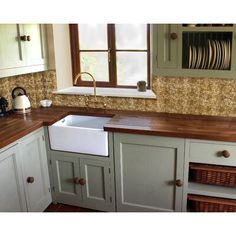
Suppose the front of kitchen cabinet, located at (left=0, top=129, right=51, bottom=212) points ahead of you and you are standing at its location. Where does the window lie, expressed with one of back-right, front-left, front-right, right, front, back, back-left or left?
left

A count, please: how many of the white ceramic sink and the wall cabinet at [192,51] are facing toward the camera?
2

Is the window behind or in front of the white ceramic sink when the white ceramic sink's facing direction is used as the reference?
behind

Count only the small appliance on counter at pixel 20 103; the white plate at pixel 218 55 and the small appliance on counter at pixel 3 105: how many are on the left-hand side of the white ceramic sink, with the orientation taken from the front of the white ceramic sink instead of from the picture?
1

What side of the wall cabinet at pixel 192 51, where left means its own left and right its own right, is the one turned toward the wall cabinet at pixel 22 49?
right

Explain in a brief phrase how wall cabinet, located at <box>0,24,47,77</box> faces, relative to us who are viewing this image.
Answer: facing the viewer and to the right of the viewer

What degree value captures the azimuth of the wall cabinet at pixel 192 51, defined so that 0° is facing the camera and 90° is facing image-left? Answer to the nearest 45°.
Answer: approximately 0°

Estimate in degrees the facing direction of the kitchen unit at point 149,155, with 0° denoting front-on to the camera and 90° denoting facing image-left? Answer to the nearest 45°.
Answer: approximately 0°
